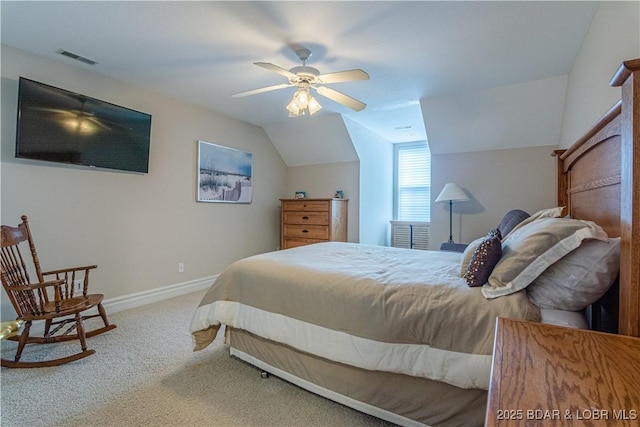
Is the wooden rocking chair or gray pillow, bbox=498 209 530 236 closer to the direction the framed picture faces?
the gray pillow

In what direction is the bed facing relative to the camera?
to the viewer's left

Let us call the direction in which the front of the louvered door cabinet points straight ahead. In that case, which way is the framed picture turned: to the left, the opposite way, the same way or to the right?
to the left

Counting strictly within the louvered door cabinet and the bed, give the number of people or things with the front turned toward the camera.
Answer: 1

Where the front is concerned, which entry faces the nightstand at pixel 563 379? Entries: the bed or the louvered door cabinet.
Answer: the louvered door cabinet

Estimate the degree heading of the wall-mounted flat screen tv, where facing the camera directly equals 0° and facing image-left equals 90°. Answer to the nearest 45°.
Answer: approximately 315°

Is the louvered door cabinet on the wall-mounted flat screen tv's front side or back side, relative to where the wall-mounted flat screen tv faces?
on the front side

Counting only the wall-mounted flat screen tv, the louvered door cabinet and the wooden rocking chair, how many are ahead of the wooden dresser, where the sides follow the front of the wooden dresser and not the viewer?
2

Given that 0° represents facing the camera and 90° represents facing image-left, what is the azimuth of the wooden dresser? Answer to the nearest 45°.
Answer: approximately 45°

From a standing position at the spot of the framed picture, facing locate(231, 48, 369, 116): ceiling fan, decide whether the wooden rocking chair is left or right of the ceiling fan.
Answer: right

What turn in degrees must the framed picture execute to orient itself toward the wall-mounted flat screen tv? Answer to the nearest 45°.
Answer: approximately 90° to its right

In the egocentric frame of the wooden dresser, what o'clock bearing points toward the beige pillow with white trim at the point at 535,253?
The beige pillow with white trim is roughly at 10 o'clock from the wooden dresser.

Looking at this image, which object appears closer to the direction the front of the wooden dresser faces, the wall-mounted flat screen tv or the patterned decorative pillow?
the wall-mounted flat screen tv

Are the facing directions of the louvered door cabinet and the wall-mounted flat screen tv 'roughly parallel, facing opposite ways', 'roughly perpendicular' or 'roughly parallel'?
roughly perpendicular

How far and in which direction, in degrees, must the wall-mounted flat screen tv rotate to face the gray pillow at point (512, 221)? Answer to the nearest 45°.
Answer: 0° — it already faces it

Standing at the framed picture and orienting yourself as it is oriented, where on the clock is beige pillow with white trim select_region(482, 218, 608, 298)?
The beige pillow with white trim is roughly at 1 o'clock from the framed picture.

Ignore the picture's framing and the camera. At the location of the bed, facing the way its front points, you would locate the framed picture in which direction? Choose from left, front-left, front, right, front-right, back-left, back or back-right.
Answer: front-right

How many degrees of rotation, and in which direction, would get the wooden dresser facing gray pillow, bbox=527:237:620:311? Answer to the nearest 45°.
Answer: approximately 45° to its left
